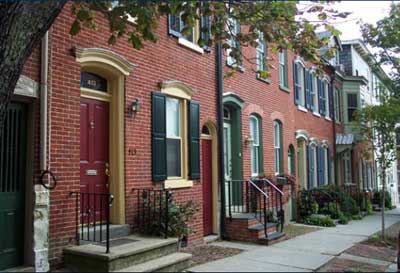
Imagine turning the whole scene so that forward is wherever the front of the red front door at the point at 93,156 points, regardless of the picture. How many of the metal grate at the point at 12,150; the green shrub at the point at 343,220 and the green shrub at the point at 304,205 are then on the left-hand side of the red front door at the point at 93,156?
2

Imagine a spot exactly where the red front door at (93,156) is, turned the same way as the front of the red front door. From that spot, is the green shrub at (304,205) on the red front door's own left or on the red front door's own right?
on the red front door's own left

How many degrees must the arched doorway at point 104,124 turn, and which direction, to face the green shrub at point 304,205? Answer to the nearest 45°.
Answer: approximately 90° to its left

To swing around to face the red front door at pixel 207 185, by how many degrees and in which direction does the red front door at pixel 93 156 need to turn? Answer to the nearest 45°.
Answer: approximately 90° to its left

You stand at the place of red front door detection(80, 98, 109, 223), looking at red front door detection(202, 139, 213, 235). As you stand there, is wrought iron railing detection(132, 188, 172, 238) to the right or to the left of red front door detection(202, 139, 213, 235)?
right

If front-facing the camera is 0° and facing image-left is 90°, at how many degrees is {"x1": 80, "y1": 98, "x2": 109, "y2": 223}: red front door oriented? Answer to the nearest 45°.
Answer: approximately 315°

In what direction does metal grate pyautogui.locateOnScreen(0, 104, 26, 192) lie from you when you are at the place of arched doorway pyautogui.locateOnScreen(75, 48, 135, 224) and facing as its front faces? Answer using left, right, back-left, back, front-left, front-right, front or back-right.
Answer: right

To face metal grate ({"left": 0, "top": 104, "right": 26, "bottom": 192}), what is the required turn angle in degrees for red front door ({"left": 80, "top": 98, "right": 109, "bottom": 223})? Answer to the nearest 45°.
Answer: approximately 90° to its right

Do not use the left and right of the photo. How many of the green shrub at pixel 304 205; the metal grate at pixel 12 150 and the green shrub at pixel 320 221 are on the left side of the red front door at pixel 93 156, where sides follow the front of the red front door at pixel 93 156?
2

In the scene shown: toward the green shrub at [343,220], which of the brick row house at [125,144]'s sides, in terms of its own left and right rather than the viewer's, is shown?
left

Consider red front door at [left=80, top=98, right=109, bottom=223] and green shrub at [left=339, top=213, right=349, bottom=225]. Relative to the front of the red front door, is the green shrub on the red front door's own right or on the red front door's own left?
on the red front door's own left

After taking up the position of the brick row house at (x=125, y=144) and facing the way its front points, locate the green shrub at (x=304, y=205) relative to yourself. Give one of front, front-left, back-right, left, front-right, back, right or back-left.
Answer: left

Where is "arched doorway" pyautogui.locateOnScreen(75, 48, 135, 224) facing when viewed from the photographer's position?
facing the viewer and to the right of the viewer

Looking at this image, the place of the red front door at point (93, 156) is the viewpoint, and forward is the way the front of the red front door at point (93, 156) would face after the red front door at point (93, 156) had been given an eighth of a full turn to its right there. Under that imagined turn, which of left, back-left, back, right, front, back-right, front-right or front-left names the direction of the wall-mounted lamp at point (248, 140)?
back-left

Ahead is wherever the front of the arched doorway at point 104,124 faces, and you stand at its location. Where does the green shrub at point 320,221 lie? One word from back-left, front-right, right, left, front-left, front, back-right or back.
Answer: left
